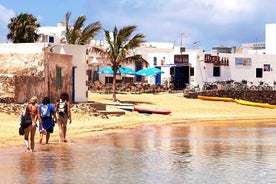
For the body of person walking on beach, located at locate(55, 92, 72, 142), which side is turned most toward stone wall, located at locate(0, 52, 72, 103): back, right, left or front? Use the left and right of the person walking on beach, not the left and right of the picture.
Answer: front

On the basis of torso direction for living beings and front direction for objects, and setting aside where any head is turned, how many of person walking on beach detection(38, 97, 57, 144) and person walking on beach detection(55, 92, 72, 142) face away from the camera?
2

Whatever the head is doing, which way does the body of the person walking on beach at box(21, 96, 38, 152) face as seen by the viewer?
away from the camera

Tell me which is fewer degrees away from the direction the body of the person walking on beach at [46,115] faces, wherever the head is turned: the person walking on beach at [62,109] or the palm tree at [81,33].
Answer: the palm tree

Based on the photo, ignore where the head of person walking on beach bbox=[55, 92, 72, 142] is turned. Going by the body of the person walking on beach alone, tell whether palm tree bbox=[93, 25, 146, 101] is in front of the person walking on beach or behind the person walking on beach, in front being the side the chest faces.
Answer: in front

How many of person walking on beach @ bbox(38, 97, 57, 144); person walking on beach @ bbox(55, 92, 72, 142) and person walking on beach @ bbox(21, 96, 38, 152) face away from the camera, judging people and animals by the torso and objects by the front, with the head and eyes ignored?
3

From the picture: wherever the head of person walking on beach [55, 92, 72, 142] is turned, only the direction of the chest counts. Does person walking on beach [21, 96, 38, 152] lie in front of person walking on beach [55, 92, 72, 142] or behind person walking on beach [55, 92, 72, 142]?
behind

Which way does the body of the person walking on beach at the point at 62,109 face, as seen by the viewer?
away from the camera

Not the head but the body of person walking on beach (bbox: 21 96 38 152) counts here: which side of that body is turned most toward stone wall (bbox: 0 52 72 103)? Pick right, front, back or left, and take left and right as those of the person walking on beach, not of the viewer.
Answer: front

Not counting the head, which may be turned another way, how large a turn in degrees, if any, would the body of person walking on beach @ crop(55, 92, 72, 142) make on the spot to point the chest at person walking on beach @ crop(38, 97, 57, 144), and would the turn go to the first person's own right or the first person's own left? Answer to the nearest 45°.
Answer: approximately 135° to the first person's own left

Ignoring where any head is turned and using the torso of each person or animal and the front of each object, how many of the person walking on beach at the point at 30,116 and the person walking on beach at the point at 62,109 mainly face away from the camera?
2

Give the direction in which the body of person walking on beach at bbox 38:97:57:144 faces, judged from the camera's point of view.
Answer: away from the camera

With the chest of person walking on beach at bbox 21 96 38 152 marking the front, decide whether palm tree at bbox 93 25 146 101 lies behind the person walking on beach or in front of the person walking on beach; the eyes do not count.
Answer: in front

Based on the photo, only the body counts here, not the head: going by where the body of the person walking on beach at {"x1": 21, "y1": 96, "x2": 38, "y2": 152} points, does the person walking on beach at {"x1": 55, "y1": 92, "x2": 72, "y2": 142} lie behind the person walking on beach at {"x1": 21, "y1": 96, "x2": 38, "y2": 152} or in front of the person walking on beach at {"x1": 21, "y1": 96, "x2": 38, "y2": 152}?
in front
